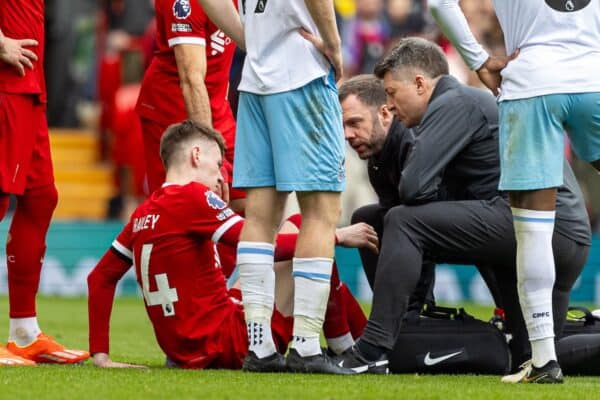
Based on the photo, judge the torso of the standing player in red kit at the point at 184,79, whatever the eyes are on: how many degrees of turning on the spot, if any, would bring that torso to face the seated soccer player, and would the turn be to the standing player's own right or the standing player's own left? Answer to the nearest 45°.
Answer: approximately 90° to the standing player's own right

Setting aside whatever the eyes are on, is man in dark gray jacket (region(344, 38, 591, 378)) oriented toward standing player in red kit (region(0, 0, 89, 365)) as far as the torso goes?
yes

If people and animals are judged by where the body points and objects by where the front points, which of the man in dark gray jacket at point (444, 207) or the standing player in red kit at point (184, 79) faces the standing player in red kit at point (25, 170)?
the man in dark gray jacket

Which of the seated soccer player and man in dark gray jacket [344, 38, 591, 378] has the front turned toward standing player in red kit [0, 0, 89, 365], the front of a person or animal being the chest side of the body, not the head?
the man in dark gray jacket

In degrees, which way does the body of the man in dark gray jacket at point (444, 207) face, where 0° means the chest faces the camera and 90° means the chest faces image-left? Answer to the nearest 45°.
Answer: approximately 90°

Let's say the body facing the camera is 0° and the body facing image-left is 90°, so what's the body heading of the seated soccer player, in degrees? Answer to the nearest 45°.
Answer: approximately 225°

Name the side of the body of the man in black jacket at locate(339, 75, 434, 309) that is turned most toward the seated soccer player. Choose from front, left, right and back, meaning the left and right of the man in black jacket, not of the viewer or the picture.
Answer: front

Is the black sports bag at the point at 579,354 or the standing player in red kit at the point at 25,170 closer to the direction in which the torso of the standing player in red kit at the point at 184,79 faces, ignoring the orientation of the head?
the black sports bag

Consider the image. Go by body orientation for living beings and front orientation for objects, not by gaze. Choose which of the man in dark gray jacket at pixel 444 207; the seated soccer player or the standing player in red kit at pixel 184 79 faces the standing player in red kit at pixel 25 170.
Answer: the man in dark gray jacket

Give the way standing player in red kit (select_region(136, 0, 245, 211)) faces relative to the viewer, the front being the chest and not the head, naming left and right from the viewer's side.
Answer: facing to the right of the viewer

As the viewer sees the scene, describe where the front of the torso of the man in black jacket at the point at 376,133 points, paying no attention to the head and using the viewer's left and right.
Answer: facing the viewer and to the left of the viewer

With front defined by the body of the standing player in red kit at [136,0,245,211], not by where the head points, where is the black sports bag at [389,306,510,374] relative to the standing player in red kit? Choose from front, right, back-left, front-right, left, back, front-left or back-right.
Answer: front-right

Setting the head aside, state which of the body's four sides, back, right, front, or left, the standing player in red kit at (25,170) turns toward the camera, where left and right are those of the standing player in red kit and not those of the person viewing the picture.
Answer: right

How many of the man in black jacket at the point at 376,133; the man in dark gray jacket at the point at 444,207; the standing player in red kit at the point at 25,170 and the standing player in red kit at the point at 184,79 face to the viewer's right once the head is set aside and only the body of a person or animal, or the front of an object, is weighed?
2

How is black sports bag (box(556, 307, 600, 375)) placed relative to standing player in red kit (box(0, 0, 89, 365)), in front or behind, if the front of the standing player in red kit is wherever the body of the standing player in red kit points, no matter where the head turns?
in front
